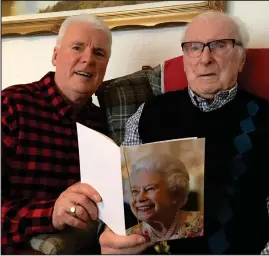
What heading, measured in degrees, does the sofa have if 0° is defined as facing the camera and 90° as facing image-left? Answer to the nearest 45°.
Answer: approximately 0°

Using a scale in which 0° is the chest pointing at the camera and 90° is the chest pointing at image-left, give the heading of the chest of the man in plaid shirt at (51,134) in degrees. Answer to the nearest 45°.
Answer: approximately 315°
